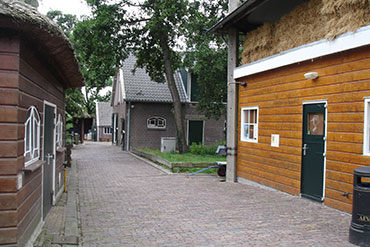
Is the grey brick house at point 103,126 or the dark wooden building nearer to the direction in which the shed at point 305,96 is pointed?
the dark wooden building

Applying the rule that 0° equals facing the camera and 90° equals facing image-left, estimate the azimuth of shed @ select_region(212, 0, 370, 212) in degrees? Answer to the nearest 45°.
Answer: approximately 45°

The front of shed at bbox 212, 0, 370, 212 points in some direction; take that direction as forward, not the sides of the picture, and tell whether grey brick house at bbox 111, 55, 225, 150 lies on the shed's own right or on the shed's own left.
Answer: on the shed's own right

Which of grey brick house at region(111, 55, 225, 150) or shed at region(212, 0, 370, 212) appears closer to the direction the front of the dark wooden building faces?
the shed

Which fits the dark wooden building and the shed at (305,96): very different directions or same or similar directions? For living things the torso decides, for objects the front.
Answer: very different directions

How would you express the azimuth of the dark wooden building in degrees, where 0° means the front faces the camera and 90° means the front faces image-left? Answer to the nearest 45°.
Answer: approximately 270°

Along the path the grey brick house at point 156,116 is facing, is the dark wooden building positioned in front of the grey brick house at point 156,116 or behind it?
in front

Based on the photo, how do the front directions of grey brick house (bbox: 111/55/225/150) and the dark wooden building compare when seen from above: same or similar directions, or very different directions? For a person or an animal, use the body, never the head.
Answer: very different directions

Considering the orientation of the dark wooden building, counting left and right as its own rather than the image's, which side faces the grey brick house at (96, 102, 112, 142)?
left

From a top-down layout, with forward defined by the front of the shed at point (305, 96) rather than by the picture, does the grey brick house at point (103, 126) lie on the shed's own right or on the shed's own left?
on the shed's own right

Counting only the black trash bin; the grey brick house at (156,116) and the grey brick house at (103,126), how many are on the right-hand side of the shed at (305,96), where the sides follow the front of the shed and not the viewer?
2

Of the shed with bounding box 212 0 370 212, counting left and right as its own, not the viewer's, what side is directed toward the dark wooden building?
front
